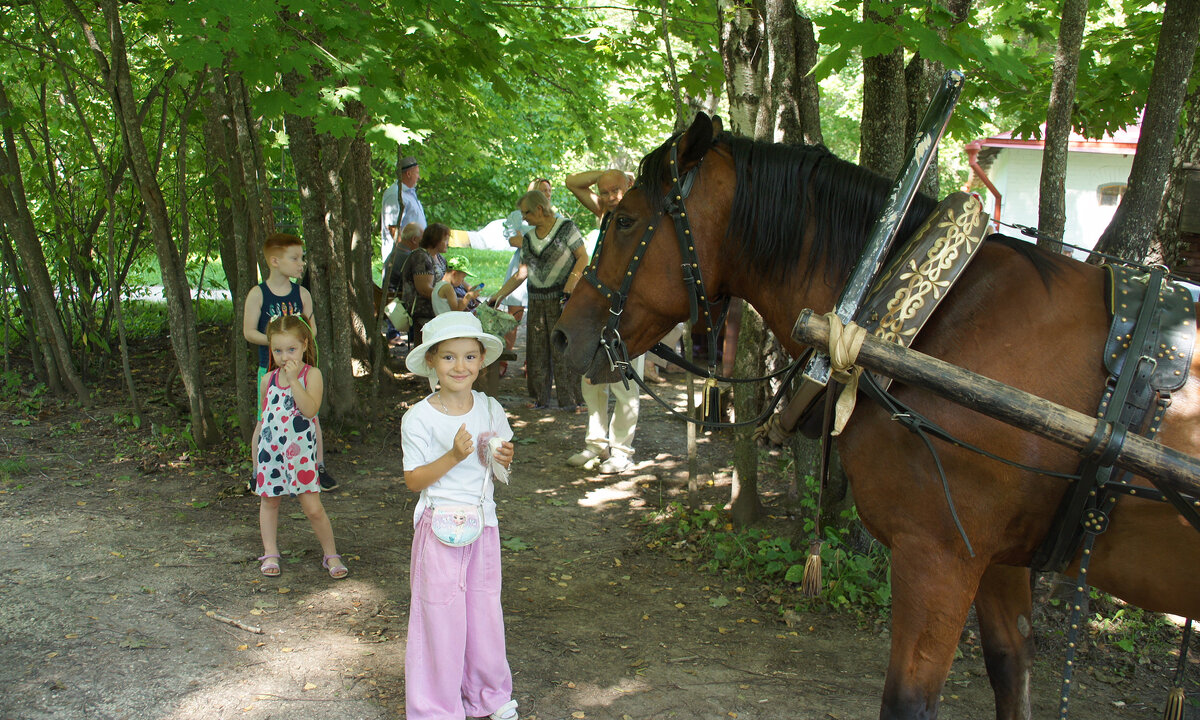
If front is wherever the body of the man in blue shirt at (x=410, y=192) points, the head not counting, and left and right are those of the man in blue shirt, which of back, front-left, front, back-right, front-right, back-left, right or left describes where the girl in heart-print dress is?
right

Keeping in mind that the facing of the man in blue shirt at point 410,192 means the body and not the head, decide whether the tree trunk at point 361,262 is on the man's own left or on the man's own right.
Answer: on the man's own right

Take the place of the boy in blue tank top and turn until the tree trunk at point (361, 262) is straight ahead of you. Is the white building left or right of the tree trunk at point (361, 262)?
right

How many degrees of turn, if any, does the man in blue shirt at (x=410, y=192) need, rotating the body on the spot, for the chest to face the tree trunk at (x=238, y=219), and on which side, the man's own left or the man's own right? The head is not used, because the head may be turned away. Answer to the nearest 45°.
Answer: approximately 90° to the man's own right

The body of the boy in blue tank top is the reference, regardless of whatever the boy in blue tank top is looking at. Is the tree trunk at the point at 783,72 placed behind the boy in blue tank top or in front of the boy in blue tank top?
in front

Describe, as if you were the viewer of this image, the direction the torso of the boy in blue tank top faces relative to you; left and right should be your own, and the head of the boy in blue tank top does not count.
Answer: facing the viewer and to the right of the viewer
